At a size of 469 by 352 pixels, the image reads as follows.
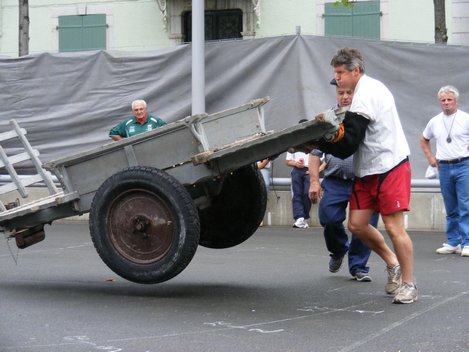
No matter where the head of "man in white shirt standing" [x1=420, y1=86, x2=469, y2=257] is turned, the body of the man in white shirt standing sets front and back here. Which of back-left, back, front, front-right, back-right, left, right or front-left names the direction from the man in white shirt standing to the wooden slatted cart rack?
front-right

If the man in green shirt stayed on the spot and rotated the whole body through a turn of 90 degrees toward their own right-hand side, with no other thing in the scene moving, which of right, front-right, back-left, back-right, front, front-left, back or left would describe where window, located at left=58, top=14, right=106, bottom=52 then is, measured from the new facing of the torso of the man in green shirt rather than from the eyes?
right

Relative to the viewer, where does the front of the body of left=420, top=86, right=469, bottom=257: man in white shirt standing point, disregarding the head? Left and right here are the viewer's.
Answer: facing the viewer

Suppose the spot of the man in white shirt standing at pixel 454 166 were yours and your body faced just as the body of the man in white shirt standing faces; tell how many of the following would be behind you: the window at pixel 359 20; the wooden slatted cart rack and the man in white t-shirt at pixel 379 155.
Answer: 1

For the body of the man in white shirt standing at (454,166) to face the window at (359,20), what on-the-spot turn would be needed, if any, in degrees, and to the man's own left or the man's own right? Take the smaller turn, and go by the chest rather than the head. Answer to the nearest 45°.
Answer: approximately 180°

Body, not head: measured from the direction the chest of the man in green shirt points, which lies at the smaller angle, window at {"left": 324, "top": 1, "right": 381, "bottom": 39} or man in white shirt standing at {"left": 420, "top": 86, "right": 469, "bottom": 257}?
the man in white shirt standing

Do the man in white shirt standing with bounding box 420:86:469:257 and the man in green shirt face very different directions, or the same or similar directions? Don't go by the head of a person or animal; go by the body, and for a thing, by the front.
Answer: same or similar directions

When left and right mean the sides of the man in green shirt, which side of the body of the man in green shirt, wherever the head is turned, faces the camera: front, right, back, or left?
front

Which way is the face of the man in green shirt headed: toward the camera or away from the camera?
toward the camera

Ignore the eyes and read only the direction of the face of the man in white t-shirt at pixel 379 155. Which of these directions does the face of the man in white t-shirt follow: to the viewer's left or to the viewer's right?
to the viewer's left

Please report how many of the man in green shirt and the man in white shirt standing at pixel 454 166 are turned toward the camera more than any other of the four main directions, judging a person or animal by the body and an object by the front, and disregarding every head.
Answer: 2

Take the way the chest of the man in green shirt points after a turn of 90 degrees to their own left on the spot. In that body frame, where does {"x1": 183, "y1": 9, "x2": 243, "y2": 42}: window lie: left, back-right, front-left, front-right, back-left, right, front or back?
left
